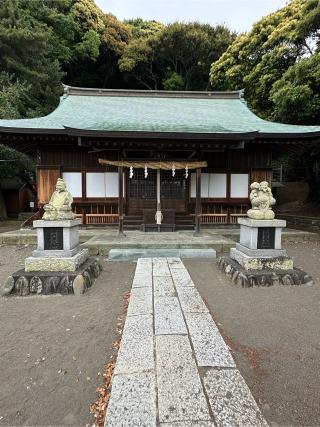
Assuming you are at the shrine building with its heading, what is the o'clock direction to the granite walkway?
The granite walkway is roughly at 12 o'clock from the shrine building.

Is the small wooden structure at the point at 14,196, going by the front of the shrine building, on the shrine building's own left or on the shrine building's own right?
on the shrine building's own right

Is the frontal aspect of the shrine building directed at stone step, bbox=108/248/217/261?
yes

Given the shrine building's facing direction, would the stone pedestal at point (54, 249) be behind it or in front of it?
in front

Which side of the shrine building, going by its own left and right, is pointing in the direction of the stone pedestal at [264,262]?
front

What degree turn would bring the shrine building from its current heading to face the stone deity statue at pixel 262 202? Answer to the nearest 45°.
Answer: approximately 45° to its left

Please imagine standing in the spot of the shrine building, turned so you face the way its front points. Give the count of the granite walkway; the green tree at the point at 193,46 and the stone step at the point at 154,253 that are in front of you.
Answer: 2

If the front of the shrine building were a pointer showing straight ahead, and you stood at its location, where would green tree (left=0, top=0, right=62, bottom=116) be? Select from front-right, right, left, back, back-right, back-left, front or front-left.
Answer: back-right

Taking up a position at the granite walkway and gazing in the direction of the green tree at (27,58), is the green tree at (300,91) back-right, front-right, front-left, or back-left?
front-right

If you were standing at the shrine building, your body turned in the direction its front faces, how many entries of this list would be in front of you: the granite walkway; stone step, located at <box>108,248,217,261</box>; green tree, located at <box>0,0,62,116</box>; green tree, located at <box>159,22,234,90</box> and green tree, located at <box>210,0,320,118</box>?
2

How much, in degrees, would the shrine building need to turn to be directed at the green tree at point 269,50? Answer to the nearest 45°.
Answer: approximately 135° to its left

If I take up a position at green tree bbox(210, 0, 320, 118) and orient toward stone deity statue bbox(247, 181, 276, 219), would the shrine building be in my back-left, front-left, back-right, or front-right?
front-right

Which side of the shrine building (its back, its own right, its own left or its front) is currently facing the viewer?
front

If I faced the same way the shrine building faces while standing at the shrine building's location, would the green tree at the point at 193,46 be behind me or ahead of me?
behind

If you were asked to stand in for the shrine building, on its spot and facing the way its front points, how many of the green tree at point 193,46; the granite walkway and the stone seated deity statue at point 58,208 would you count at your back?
1

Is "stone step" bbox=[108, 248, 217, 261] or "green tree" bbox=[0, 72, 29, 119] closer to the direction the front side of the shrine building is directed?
the stone step

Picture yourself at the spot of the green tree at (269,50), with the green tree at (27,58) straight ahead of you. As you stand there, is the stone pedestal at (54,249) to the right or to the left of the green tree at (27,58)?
left

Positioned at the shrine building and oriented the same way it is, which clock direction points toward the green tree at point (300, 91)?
The green tree is roughly at 9 o'clock from the shrine building.
